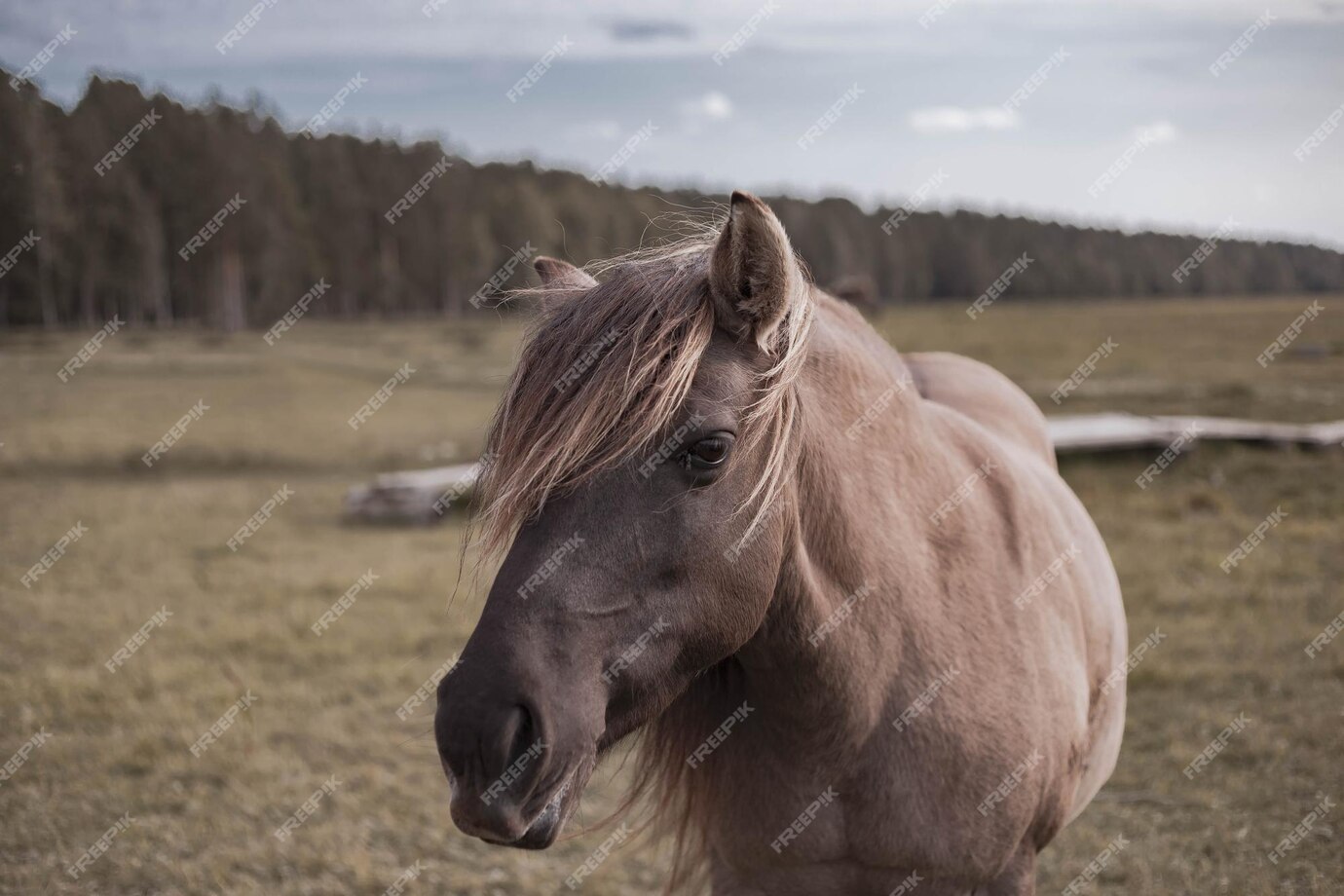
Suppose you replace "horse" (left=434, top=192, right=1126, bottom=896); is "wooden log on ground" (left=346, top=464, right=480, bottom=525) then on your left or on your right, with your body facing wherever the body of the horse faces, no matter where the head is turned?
on your right

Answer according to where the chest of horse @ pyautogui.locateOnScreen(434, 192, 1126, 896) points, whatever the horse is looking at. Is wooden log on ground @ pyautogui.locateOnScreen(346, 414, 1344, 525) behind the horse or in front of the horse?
behind

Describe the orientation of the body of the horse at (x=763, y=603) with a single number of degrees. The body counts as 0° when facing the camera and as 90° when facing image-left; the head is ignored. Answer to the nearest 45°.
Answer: approximately 45°
